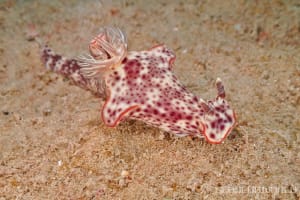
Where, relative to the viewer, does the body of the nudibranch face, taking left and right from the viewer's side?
facing the viewer and to the right of the viewer
